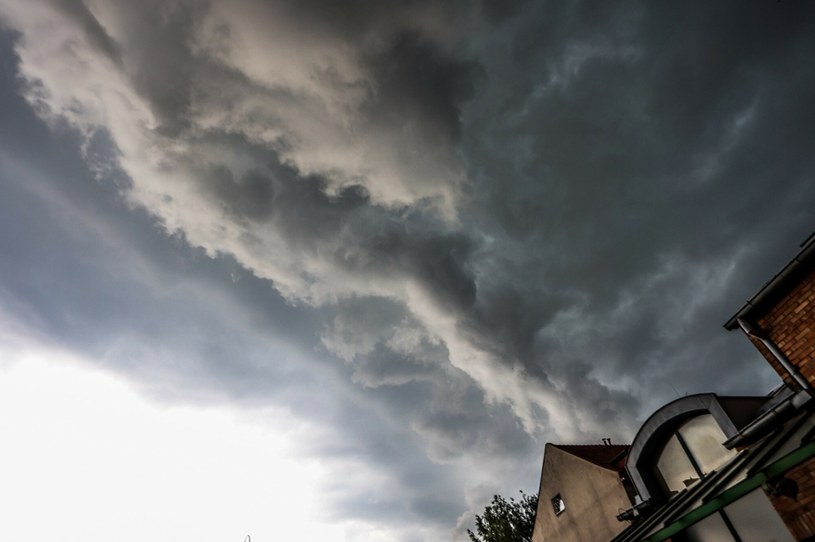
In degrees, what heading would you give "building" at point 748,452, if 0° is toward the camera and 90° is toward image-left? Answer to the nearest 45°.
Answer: approximately 45°
